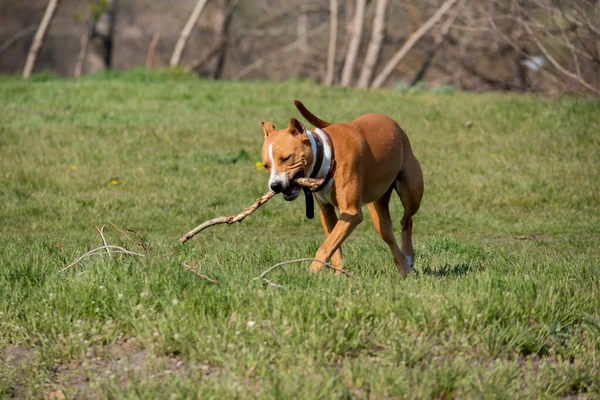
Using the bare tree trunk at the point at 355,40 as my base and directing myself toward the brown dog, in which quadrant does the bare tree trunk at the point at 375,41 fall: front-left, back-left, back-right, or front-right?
front-left

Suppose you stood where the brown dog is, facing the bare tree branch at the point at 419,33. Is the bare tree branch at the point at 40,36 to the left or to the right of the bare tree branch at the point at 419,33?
left

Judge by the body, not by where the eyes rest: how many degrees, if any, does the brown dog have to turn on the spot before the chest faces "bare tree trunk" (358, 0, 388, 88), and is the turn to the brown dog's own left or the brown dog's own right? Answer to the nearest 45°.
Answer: approximately 135° to the brown dog's own right

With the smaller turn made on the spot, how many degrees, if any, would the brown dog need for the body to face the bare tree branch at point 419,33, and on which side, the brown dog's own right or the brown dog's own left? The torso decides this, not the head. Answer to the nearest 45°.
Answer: approximately 135° to the brown dog's own right

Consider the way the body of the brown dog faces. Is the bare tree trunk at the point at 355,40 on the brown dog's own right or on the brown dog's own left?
on the brown dog's own right

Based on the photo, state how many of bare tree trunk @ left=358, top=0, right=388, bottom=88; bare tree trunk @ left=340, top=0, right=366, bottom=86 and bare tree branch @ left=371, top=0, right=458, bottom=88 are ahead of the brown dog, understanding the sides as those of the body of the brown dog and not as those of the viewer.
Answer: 0

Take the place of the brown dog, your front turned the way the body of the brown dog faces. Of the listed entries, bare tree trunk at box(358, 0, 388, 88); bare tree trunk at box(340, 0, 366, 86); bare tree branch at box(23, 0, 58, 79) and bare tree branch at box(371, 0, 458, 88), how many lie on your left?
0

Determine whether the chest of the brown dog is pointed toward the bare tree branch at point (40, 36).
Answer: no
